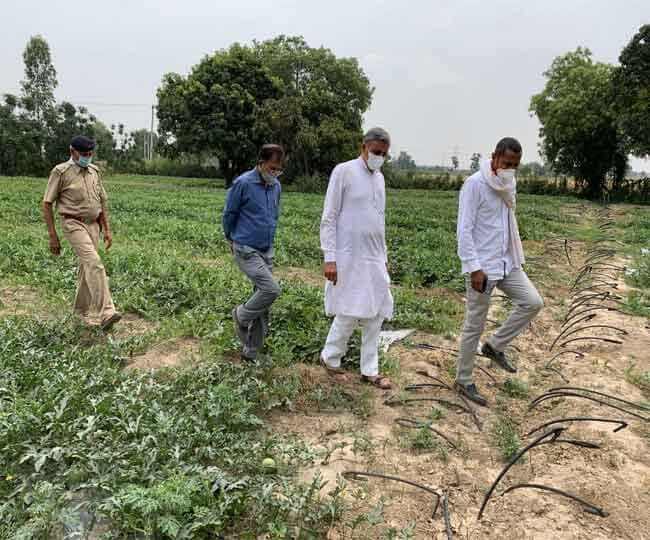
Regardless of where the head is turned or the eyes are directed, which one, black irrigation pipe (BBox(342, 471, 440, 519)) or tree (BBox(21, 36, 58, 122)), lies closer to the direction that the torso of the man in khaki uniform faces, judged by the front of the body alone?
the black irrigation pipe

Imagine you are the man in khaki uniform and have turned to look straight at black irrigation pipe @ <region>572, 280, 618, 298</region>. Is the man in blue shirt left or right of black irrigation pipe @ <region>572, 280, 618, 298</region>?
right

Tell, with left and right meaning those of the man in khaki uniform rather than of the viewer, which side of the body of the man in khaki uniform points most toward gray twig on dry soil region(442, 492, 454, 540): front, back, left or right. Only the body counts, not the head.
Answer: front

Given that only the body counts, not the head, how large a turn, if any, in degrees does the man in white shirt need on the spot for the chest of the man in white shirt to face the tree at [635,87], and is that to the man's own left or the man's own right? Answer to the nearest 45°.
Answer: approximately 135° to the man's own left

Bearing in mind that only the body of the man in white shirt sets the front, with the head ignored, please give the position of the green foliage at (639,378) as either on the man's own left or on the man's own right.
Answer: on the man's own left

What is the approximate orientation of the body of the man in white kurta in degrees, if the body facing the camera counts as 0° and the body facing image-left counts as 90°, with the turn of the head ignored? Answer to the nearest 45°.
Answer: approximately 315°

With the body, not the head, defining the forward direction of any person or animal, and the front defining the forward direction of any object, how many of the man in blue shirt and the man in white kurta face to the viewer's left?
0

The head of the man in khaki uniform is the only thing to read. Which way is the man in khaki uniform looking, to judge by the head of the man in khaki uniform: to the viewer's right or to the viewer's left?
to the viewer's right

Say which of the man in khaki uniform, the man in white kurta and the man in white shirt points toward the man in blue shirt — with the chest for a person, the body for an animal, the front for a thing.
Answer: the man in khaki uniform
